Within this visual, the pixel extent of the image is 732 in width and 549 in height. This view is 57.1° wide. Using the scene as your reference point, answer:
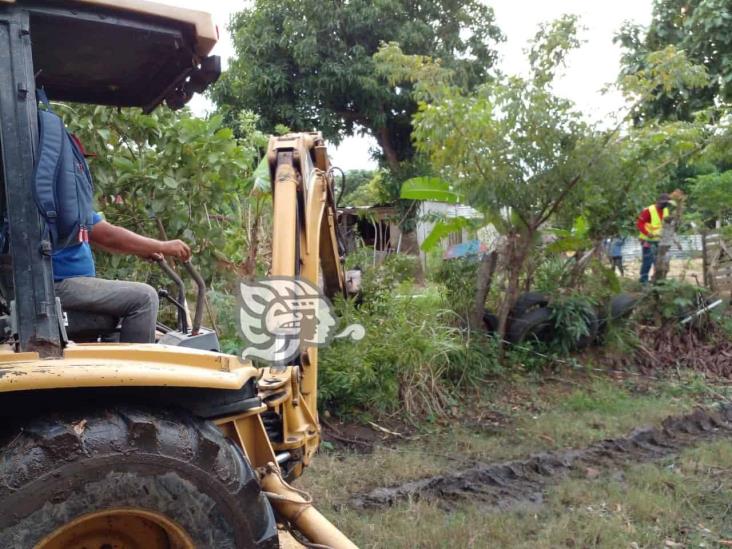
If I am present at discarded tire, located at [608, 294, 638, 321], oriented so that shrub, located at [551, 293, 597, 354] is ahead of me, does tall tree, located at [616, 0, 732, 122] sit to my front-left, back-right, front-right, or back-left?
back-right

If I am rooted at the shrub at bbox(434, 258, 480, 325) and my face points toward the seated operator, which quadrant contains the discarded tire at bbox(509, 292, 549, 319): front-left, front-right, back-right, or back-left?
back-left

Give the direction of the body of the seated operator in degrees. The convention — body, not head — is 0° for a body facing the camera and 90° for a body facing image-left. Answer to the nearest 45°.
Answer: approximately 270°

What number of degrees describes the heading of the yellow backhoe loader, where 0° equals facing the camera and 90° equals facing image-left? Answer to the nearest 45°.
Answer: approximately 90°

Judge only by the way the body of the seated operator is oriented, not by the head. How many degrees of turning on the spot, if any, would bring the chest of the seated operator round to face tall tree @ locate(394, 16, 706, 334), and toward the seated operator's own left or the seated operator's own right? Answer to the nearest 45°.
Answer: approximately 45° to the seated operator's own left
